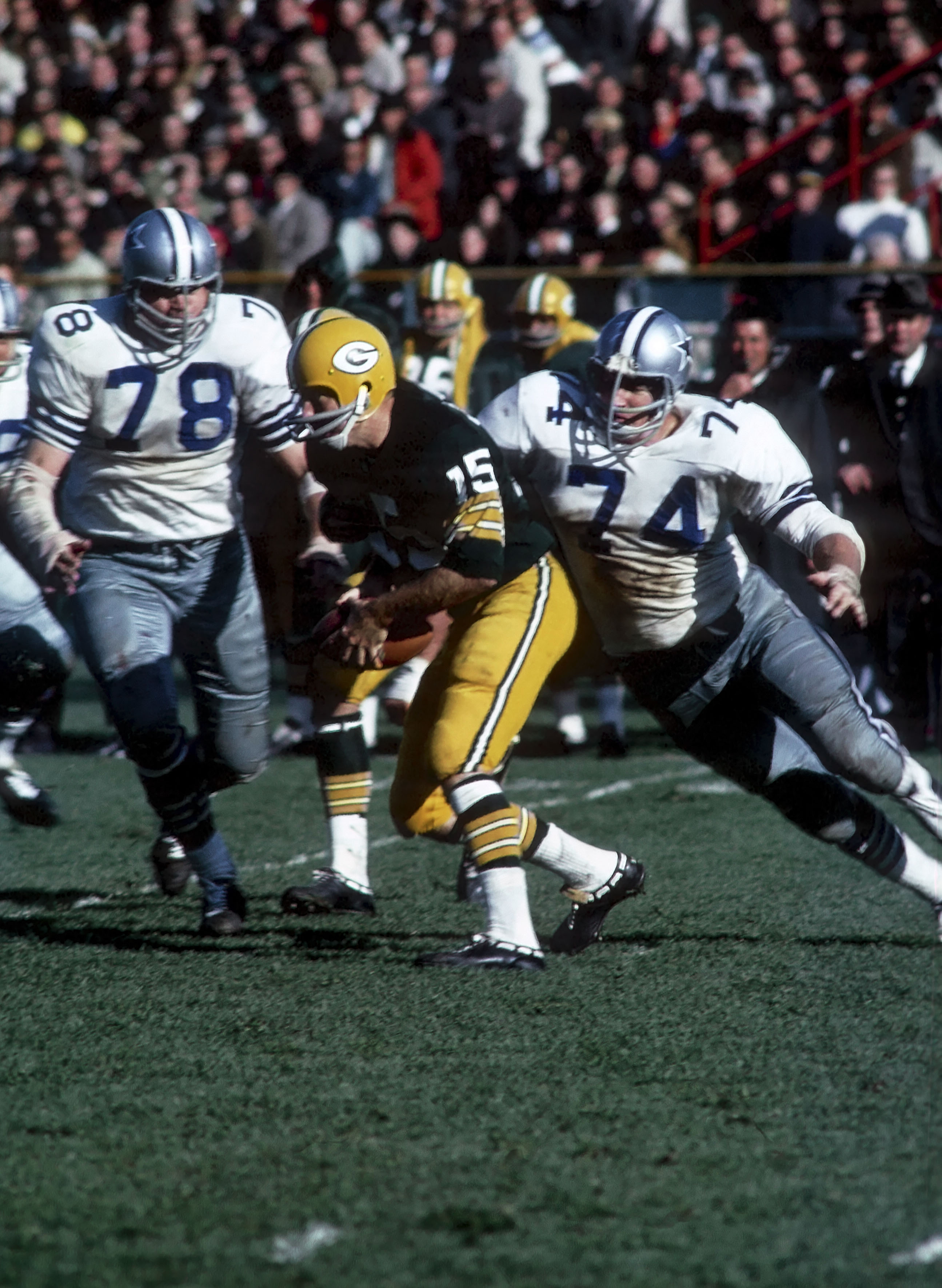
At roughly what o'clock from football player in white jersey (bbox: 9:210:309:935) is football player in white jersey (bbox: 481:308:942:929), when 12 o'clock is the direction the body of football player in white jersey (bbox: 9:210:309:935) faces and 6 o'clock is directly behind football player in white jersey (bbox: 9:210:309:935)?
football player in white jersey (bbox: 481:308:942:929) is roughly at 10 o'clock from football player in white jersey (bbox: 9:210:309:935).

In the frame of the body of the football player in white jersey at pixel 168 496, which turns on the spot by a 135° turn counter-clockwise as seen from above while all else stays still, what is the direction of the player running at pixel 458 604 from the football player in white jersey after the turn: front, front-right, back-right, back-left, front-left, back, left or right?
right

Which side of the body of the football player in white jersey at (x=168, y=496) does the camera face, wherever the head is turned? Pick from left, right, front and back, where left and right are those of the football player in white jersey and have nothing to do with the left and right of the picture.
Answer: front

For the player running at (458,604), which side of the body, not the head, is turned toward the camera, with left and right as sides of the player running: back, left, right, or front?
left

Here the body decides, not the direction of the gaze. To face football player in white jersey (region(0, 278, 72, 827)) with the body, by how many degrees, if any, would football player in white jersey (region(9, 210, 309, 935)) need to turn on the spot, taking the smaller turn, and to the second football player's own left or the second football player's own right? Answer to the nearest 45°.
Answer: approximately 135° to the second football player's own right

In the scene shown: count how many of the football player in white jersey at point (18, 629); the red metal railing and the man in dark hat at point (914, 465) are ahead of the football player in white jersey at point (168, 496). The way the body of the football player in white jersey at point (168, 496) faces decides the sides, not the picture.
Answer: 0

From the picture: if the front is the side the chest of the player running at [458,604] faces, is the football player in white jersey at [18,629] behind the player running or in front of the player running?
in front
